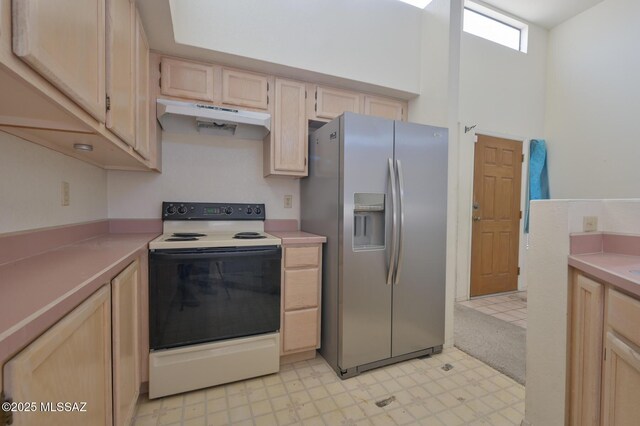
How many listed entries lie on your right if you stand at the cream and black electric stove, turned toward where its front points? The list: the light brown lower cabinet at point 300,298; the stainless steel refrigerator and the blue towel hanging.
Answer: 0

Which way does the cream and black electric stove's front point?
toward the camera

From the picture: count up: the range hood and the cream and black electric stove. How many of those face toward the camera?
2

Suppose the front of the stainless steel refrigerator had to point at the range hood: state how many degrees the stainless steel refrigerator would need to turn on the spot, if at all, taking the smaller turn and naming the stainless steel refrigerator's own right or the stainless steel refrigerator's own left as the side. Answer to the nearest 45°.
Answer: approximately 135° to the stainless steel refrigerator's own right

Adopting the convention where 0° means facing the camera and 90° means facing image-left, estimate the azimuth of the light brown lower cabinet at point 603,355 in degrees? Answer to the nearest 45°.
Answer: approximately 45°

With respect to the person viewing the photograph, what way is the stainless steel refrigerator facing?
facing the viewer and to the right of the viewer

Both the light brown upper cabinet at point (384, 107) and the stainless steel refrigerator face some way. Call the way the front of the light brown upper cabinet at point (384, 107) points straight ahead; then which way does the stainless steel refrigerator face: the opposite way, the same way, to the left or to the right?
the same way

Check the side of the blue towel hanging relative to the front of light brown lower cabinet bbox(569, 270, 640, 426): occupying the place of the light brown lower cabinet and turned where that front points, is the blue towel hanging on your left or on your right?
on your right

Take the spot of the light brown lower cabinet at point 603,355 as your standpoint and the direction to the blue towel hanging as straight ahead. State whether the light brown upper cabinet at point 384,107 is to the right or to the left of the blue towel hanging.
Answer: left

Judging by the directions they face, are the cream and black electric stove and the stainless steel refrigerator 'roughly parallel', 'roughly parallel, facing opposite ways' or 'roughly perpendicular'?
roughly parallel

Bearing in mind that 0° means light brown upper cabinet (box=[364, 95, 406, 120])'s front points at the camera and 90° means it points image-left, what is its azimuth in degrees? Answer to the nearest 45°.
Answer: approximately 315°

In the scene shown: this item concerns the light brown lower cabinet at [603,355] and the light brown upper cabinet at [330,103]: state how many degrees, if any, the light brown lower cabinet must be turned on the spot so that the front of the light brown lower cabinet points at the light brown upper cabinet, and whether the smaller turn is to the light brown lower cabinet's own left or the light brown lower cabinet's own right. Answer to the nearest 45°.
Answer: approximately 45° to the light brown lower cabinet's own right

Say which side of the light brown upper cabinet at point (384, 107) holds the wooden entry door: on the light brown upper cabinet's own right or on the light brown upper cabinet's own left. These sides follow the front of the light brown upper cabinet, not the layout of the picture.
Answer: on the light brown upper cabinet's own left

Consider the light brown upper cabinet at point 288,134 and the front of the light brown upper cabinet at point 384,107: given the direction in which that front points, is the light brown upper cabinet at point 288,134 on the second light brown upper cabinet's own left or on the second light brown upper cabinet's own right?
on the second light brown upper cabinet's own right

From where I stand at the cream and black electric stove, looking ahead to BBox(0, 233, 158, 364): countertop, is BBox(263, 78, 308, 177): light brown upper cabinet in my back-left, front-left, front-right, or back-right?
back-left

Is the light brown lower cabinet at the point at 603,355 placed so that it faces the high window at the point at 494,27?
no

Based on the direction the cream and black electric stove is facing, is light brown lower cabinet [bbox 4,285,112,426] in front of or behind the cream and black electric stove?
in front

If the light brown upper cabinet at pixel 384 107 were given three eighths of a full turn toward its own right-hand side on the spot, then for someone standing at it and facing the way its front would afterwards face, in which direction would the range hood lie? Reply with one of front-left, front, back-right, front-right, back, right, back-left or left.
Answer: front-left

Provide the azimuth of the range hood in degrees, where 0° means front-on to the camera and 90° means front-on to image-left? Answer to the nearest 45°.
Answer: approximately 0°
